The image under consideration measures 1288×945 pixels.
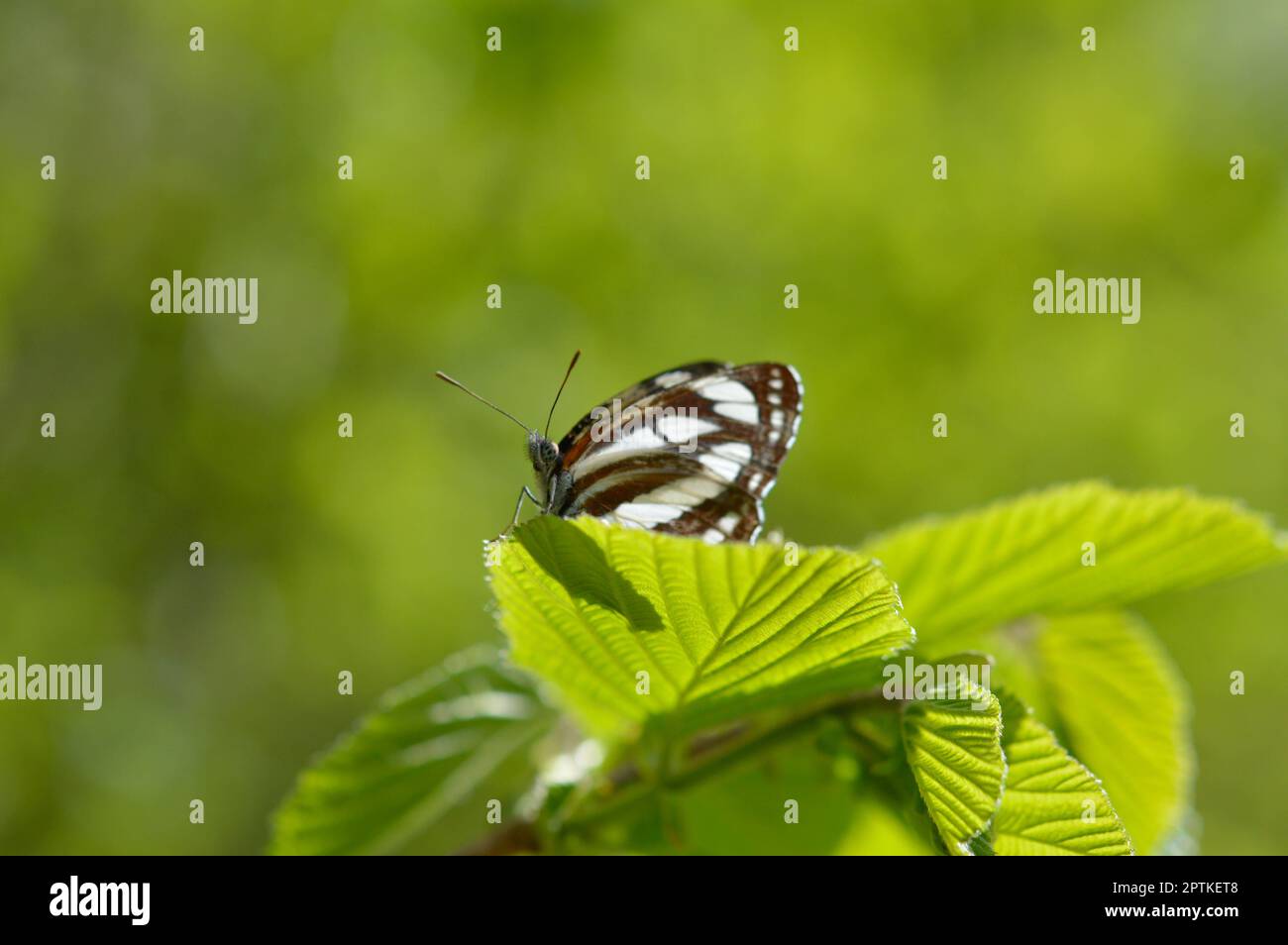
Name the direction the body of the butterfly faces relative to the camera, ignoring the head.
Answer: to the viewer's left
